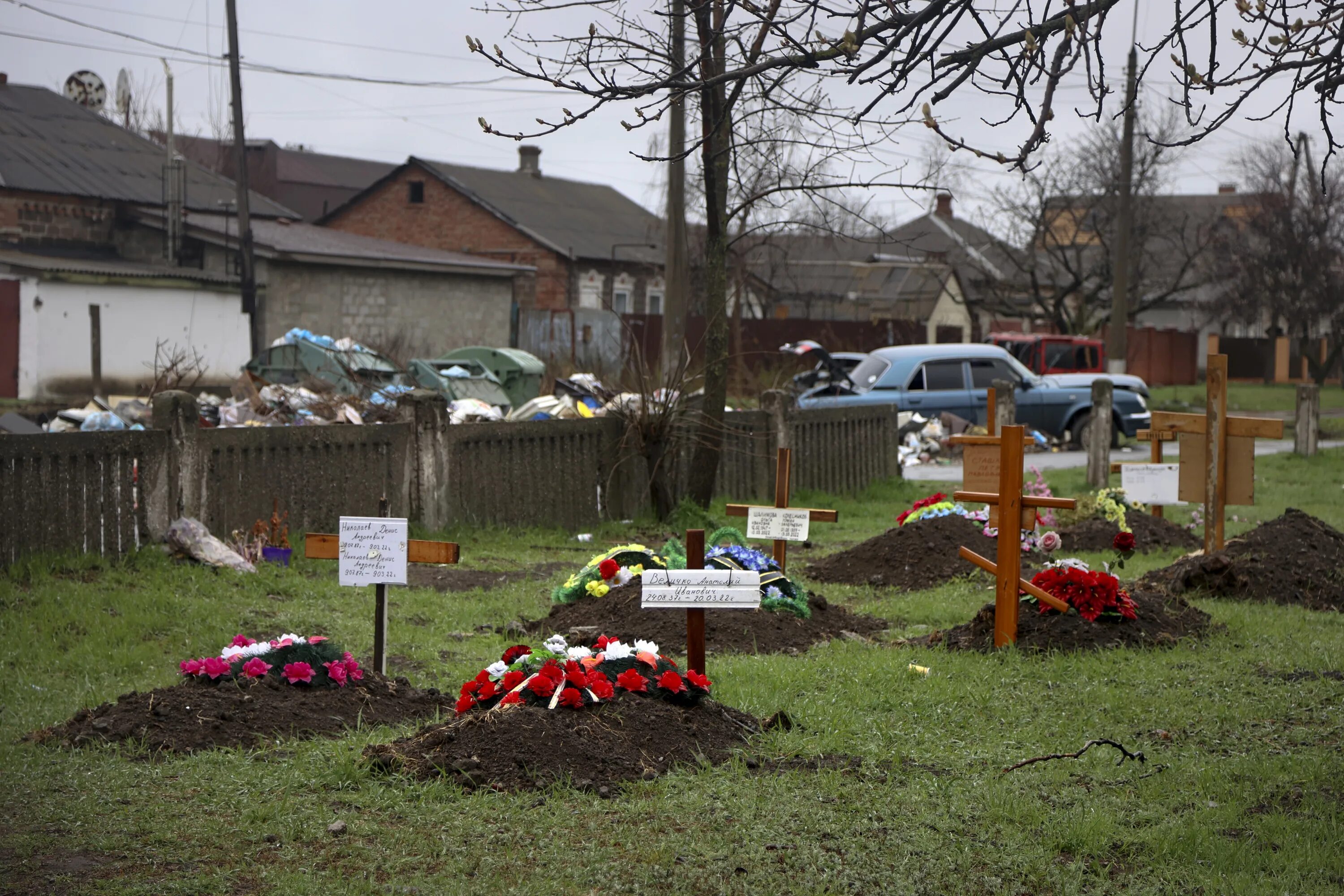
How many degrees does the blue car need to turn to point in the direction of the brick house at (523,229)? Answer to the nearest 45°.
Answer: approximately 135° to its left

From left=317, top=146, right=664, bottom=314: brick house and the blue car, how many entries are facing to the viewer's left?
0

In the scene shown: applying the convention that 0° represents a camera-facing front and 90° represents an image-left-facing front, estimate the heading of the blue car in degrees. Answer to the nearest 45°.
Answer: approximately 270°

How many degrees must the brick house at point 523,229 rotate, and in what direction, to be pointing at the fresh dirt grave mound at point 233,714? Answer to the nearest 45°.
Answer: approximately 45° to its right

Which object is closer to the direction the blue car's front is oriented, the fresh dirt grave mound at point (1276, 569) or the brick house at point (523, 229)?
the fresh dirt grave mound

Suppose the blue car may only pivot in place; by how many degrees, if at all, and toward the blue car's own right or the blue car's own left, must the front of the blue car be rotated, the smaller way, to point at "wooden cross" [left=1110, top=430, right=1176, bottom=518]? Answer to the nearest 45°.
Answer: approximately 90° to the blue car's own right

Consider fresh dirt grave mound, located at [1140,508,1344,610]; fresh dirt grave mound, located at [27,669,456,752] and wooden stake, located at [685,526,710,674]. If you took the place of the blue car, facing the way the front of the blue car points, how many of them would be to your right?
3

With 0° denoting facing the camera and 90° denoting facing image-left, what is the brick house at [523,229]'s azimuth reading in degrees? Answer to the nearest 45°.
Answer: approximately 315°

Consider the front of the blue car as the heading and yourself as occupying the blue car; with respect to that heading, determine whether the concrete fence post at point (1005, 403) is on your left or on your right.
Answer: on your right

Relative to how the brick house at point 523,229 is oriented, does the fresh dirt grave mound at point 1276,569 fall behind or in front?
in front

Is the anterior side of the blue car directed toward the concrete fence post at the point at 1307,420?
yes

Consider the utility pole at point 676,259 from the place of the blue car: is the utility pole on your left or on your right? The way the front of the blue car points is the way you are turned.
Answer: on your right
